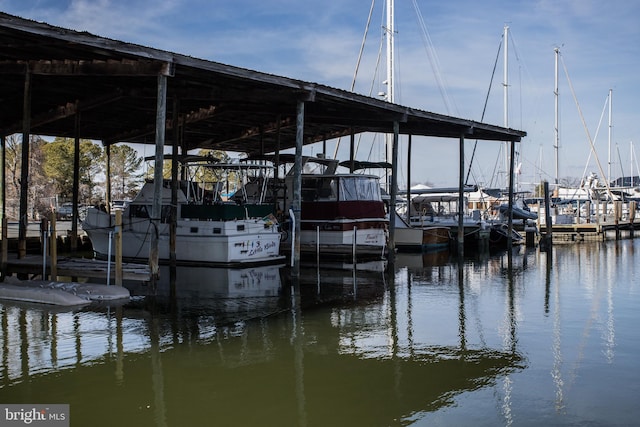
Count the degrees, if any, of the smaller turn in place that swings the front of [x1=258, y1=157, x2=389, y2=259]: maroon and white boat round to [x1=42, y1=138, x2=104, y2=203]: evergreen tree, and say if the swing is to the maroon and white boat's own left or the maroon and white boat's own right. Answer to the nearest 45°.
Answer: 0° — it already faces it

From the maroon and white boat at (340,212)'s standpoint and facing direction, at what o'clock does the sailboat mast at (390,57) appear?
The sailboat mast is roughly at 2 o'clock from the maroon and white boat.

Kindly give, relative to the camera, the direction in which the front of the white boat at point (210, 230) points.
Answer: facing away from the viewer and to the left of the viewer

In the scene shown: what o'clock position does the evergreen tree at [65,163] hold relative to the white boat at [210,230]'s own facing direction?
The evergreen tree is roughly at 1 o'clock from the white boat.

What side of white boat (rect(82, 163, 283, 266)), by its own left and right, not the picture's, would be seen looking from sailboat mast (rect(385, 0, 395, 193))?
right

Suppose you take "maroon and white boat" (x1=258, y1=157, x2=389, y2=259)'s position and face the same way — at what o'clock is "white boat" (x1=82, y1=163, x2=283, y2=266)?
The white boat is roughly at 9 o'clock from the maroon and white boat.

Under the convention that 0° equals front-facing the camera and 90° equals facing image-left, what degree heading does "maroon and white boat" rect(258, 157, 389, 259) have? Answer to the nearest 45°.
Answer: approximately 135°
